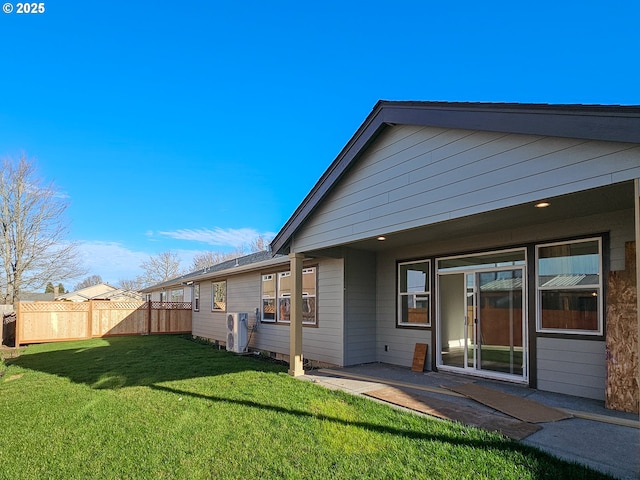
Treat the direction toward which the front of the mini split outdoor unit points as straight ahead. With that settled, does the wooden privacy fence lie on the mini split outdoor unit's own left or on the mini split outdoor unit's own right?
on the mini split outdoor unit's own right

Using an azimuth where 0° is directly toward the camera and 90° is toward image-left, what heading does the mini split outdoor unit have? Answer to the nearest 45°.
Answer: approximately 45°

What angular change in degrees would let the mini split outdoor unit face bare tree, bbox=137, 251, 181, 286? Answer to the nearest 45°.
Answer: approximately 135° to its right

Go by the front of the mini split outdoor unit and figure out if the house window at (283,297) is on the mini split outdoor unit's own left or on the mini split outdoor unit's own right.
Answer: on the mini split outdoor unit's own left

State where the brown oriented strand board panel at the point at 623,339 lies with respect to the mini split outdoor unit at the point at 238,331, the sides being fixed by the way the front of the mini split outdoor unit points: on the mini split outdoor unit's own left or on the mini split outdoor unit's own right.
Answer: on the mini split outdoor unit's own left

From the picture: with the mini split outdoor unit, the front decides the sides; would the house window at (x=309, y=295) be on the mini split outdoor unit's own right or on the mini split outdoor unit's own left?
on the mini split outdoor unit's own left

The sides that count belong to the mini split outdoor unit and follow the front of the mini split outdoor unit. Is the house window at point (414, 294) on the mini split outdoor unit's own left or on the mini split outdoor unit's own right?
on the mini split outdoor unit's own left
